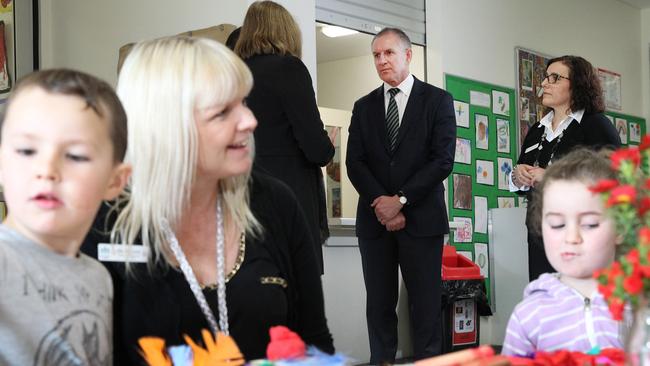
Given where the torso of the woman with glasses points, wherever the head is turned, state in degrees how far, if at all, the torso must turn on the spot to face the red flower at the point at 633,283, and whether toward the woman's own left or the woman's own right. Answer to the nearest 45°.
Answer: approximately 45° to the woman's own left

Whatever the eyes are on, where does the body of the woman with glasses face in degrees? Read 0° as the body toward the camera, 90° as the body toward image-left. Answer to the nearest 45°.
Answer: approximately 45°

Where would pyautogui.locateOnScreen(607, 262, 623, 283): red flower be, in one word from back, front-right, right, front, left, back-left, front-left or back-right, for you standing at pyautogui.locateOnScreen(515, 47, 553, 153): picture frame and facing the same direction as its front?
front-right

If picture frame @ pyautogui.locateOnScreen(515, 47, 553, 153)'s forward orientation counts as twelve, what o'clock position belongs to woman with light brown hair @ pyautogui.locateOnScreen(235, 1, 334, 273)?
The woman with light brown hair is roughly at 2 o'clock from the picture frame.

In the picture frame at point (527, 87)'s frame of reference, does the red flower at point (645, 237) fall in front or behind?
in front

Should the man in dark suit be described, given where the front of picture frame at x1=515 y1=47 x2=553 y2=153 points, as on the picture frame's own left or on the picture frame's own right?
on the picture frame's own right

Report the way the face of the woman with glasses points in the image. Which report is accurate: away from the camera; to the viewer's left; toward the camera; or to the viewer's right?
to the viewer's left

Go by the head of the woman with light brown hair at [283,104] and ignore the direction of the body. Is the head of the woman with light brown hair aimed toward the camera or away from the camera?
away from the camera

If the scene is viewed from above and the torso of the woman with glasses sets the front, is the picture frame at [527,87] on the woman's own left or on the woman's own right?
on the woman's own right

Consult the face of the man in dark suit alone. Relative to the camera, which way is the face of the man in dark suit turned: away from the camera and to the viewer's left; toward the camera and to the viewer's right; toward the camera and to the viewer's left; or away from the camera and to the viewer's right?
toward the camera and to the viewer's left

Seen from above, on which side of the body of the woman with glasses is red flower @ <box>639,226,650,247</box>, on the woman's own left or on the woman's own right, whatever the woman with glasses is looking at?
on the woman's own left

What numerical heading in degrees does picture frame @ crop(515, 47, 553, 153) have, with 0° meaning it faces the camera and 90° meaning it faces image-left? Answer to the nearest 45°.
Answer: approximately 315°
